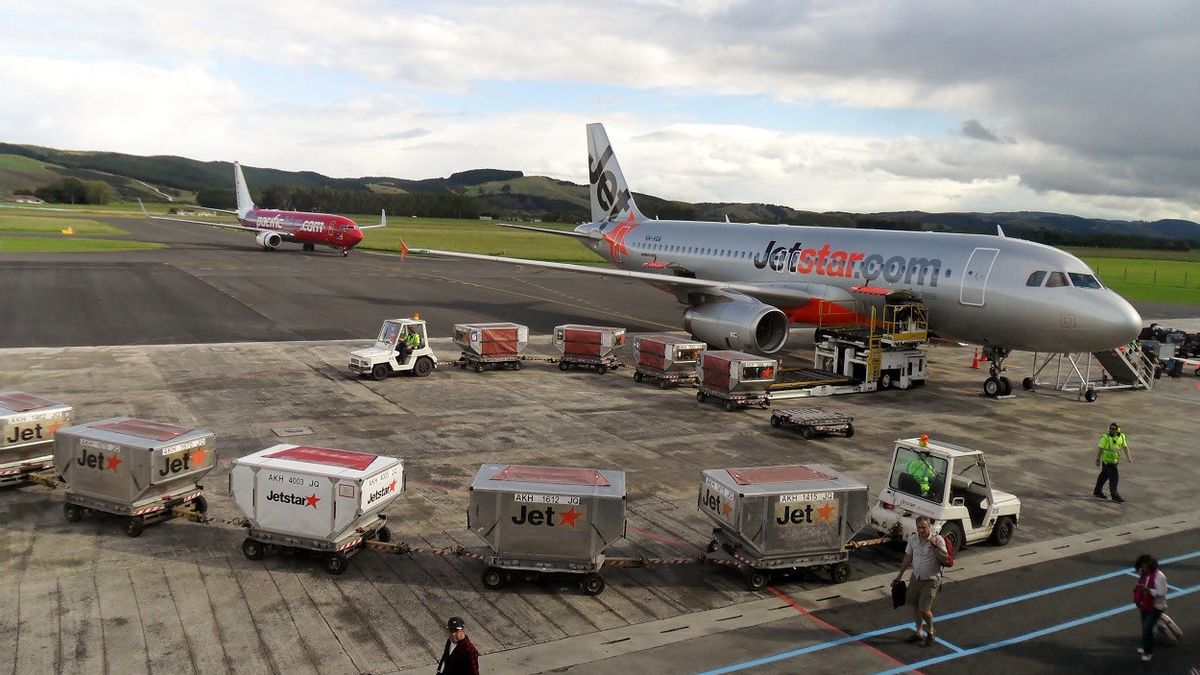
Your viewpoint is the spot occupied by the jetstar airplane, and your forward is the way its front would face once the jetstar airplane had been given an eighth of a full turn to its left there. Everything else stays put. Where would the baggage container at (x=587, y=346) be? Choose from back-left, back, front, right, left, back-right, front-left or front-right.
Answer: back

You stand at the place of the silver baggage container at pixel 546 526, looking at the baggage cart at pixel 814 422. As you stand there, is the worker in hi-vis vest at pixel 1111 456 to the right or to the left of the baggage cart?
right

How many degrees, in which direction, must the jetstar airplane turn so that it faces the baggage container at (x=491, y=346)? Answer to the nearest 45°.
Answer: approximately 135° to its right

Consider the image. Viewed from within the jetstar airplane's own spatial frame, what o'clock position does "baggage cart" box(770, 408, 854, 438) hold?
The baggage cart is roughly at 2 o'clock from the jetstar airplane.

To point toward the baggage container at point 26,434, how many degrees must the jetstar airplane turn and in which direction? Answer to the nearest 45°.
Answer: approximately 90° to its right

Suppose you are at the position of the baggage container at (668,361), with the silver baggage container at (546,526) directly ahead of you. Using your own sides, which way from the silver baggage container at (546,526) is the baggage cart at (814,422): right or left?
left

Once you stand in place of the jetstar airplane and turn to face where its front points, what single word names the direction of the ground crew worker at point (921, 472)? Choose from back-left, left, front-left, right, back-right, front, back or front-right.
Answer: front-right

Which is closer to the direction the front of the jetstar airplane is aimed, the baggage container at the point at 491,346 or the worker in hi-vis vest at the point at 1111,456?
the worker in hi-vis vest

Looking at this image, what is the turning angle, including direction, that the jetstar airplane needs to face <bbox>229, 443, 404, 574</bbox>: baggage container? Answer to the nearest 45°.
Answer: approximately 90° to its right

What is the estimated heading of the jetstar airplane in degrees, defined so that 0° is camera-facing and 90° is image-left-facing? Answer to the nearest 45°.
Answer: approximately 315°

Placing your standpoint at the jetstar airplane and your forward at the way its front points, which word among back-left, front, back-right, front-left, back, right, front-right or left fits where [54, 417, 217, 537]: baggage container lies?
right

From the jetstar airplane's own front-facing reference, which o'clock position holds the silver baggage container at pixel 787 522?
The silver baggage container is roughly at 2 o'clock from the jetstar airplane.

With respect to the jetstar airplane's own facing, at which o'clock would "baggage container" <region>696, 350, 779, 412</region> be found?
The baggage container is roughly at 3 o'clock from the jetstar airplane.

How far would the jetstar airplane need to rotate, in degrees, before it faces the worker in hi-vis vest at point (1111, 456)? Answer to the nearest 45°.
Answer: approximately 45° to its right

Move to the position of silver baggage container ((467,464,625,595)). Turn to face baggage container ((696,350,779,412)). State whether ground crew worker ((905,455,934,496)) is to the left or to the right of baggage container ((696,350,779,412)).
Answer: right
